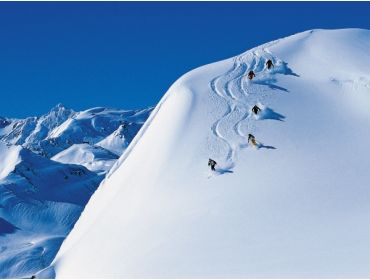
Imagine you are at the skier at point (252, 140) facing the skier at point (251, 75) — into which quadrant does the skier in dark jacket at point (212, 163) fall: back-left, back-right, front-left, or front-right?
back-left

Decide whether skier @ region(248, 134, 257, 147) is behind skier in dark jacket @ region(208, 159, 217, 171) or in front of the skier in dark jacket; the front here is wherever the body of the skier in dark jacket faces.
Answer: behind

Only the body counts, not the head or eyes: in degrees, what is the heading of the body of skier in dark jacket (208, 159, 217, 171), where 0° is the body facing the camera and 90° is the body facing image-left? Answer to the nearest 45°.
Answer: approximately 45°
